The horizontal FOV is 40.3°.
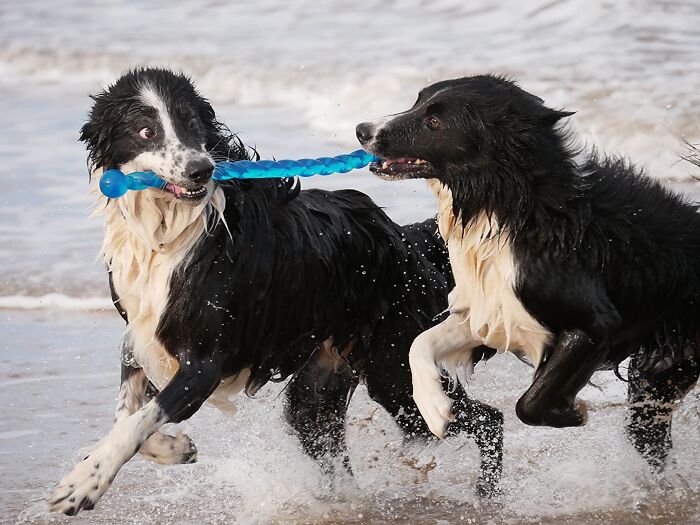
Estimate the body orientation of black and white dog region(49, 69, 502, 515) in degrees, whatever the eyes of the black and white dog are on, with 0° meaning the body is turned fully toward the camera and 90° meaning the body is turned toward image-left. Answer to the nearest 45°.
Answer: approximately 45°

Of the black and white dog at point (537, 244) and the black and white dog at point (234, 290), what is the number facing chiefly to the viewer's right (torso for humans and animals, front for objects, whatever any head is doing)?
0

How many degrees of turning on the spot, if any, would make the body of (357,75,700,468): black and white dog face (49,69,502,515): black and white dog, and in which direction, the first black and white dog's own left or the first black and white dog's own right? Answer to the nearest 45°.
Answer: approximately 45° to the first black and white dog's own right

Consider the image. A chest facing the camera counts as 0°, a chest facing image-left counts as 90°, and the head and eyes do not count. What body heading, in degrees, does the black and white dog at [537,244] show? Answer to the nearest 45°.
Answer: approximately 45°

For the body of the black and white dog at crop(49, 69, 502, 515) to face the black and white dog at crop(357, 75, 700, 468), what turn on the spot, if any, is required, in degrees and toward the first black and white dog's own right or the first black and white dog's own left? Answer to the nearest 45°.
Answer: approximately 135° to the first black and white dog's own left
